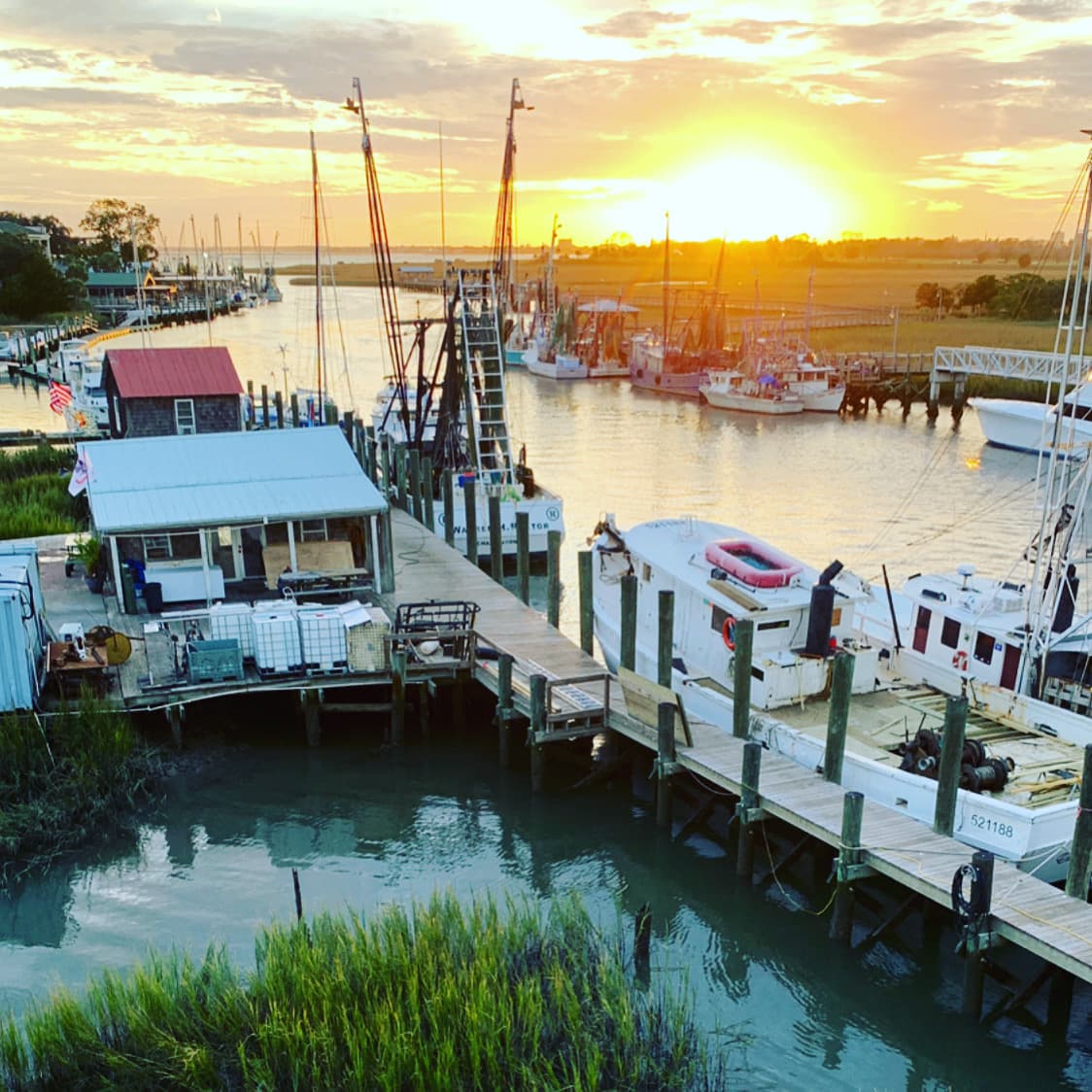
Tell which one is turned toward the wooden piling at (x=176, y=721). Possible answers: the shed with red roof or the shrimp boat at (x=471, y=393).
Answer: the shed with red roof

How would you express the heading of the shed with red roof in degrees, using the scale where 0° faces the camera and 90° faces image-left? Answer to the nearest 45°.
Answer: approximately 0°

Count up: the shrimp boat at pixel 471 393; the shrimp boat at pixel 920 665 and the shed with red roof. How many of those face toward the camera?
1

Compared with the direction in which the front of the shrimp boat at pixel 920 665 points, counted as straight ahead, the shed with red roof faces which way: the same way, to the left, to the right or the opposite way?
the opposite way

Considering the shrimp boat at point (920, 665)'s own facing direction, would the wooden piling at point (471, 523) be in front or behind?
in front

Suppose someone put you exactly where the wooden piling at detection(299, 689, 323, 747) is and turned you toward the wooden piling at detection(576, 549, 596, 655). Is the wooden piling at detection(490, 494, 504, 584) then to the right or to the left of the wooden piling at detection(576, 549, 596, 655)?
left

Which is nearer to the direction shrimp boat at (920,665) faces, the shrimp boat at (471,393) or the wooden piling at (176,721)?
the shrimp boat

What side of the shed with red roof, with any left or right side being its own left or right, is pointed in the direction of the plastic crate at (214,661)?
front

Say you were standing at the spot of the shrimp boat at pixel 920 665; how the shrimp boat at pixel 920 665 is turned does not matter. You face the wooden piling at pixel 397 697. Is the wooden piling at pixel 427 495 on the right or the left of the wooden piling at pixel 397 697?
right

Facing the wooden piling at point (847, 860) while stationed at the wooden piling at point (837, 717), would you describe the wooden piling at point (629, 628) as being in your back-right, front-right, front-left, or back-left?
back-right

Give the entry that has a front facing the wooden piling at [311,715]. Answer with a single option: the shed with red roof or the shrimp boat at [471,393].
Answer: the shed with red roof

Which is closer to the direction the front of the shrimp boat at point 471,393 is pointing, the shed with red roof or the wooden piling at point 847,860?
the shed with red roof

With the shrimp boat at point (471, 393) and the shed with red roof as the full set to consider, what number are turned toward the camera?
1
